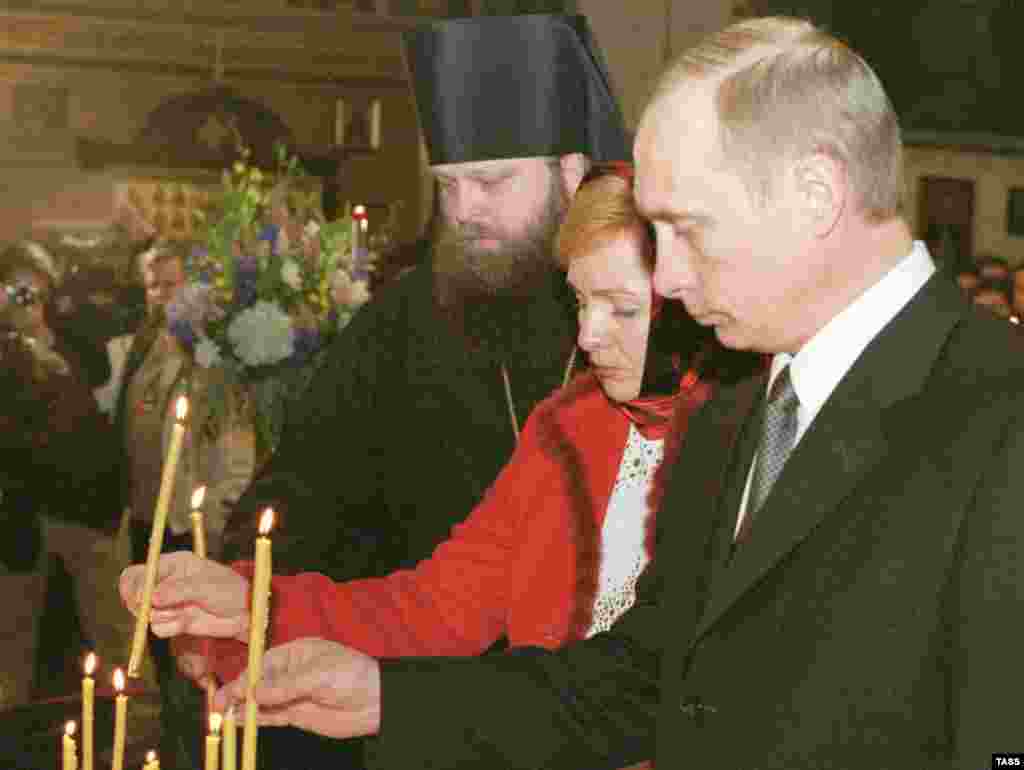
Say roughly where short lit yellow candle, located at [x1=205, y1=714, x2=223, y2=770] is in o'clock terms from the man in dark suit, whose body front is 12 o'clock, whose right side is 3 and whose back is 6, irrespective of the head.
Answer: The short lit yellow candle is roughly at 1 o'clock from the man in dark suit.

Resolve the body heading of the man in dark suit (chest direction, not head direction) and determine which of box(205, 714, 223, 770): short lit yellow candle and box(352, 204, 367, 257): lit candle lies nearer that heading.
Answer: the short lit yellow candle

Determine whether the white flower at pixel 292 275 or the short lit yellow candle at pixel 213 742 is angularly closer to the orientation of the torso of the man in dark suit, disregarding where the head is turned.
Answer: the short lit yellow candle

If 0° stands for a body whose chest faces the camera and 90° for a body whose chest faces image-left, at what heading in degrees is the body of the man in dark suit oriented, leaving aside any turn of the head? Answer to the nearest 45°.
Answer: approximately 45°
